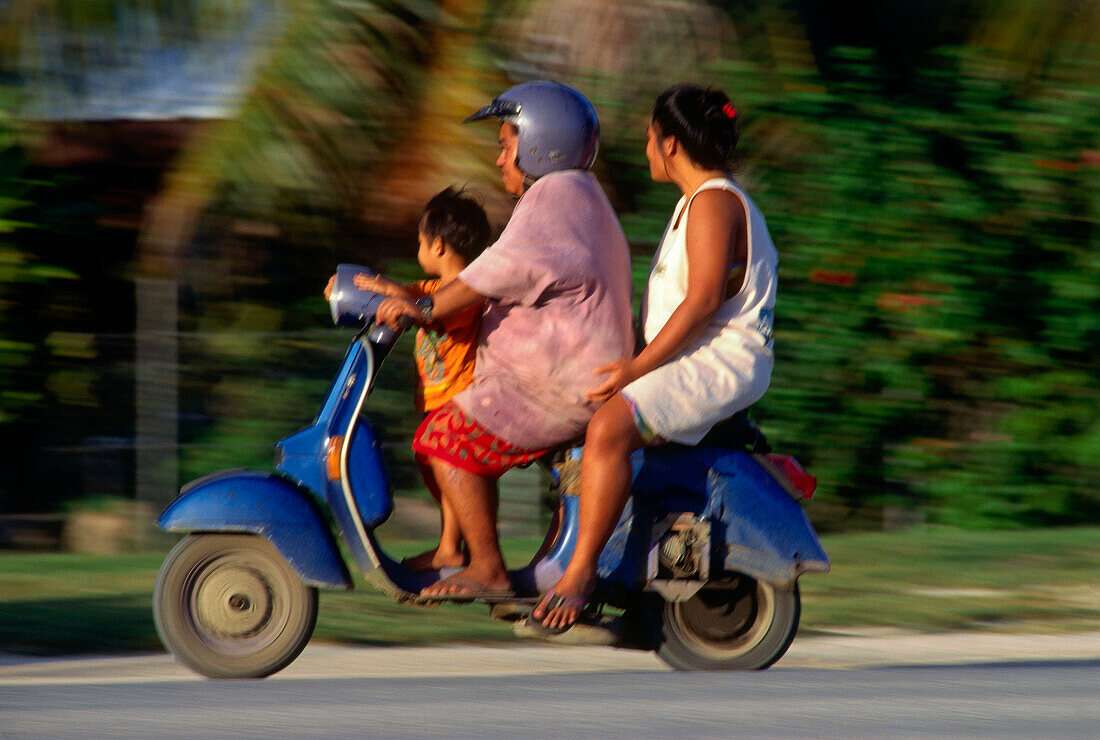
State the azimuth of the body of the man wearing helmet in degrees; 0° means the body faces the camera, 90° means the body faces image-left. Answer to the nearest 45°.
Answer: approximately 90°

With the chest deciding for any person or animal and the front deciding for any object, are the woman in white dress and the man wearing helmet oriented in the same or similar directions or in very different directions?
same or similar directions

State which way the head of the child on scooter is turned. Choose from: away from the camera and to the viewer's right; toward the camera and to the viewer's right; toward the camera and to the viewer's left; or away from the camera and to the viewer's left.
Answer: away from the camera and to the viewer's left

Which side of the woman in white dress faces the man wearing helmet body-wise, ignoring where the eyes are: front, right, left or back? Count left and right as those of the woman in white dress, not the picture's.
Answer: front

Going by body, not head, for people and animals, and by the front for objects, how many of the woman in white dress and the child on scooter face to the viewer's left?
2

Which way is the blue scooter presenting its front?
to the viewer's left

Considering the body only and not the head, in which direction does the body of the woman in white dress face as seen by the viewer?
to the viewer's left

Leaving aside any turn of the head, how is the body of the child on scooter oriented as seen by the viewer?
to the viewer's left

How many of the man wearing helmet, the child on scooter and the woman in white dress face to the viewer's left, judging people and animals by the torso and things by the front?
3

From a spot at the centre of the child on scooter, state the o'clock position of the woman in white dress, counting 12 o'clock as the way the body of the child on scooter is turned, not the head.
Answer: The woman in white dress is roughly at 7 o'clock from the child on scooter.

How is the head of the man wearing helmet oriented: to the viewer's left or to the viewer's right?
to the viewer's left

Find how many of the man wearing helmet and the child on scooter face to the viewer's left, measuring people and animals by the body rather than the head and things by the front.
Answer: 2
